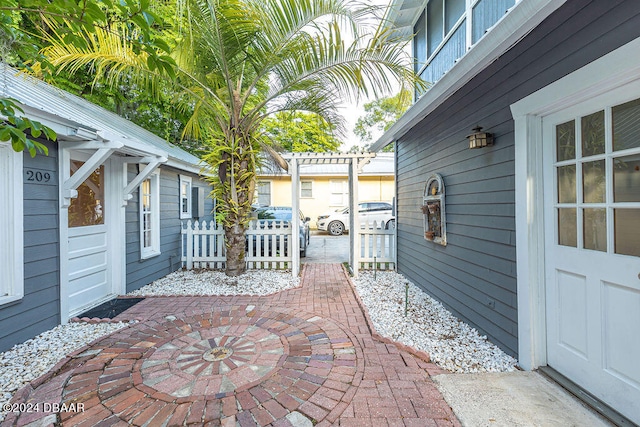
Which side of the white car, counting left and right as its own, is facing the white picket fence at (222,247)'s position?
left

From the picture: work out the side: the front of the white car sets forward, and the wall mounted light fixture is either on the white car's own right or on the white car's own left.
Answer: on the white car's own left

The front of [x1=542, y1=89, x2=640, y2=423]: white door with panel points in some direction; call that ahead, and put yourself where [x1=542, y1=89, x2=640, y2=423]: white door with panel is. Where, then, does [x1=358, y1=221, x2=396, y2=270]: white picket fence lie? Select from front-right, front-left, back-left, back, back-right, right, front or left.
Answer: right

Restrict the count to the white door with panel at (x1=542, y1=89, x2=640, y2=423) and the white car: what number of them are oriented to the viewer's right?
0

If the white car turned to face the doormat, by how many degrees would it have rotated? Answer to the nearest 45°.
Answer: approximately 90° to its left

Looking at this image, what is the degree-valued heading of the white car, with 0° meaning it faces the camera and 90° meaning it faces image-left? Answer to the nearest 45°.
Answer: approximately 90°

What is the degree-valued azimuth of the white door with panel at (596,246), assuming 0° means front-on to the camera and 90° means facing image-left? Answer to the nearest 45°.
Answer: approximately 45°

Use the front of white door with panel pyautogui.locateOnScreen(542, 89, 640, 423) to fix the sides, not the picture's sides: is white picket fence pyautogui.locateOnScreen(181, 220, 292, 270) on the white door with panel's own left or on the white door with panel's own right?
on the white door with panel's own right

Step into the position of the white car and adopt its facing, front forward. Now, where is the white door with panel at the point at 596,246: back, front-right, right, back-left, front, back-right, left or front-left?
left

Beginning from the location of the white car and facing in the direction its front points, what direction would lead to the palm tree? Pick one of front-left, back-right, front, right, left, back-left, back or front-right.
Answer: left

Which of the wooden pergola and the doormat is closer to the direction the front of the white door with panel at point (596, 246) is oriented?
the doormat

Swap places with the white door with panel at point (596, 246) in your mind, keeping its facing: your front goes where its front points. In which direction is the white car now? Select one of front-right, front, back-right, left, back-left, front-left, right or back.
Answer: right
